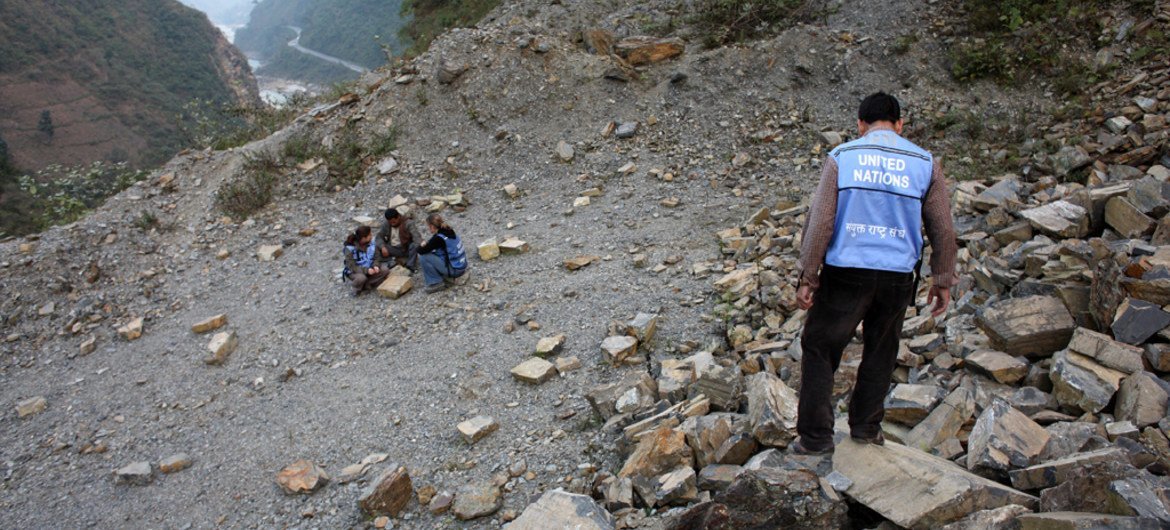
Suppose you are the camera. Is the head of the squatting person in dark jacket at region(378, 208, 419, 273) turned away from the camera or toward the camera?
toward the camera

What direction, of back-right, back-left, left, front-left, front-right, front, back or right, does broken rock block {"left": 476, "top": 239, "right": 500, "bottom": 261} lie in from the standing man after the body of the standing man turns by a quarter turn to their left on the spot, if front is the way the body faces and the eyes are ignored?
front-right

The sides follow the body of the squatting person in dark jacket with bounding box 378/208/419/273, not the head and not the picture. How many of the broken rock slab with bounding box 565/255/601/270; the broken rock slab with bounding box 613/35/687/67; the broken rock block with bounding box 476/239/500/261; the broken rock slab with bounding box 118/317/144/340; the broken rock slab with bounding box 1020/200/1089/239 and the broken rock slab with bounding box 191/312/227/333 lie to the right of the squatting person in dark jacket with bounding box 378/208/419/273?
2

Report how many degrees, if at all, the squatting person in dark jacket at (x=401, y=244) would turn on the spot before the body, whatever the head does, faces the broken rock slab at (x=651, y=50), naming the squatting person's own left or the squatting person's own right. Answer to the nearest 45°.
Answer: approximately 135° to the squatting person's own left

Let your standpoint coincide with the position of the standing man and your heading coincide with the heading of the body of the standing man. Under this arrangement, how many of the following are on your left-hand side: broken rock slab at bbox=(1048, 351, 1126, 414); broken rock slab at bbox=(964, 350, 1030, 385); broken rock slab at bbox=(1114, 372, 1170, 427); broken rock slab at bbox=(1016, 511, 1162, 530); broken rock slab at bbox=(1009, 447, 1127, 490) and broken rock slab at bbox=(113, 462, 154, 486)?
1

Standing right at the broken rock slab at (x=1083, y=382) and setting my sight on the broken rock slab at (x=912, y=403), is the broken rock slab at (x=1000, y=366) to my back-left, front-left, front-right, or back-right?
front-right

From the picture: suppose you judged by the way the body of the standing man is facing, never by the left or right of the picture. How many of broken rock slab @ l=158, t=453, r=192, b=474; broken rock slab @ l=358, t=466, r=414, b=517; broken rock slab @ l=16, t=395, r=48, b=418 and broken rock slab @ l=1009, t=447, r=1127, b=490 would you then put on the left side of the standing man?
3

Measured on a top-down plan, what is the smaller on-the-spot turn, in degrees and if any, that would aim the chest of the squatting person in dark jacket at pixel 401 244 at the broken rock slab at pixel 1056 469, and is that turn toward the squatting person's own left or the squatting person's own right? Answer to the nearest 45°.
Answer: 0° — they already face it

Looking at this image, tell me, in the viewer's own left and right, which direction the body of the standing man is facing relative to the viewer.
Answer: facing away from the viewer

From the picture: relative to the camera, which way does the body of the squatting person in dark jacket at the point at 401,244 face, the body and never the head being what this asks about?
toward the camera

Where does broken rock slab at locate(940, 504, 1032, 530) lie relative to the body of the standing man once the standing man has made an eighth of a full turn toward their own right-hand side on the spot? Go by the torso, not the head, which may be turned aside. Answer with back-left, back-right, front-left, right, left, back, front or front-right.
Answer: right

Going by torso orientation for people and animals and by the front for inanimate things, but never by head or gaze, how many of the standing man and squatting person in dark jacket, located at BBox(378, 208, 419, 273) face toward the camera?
1

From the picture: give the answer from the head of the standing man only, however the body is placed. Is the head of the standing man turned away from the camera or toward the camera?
away from the camera

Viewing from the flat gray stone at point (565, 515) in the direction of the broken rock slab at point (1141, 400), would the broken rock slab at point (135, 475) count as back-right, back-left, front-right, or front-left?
back-left

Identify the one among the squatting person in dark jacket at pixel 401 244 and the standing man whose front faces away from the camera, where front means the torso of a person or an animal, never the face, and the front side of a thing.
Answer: the standing man

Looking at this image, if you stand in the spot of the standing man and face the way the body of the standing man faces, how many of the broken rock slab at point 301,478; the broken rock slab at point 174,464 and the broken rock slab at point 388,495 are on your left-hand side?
3
